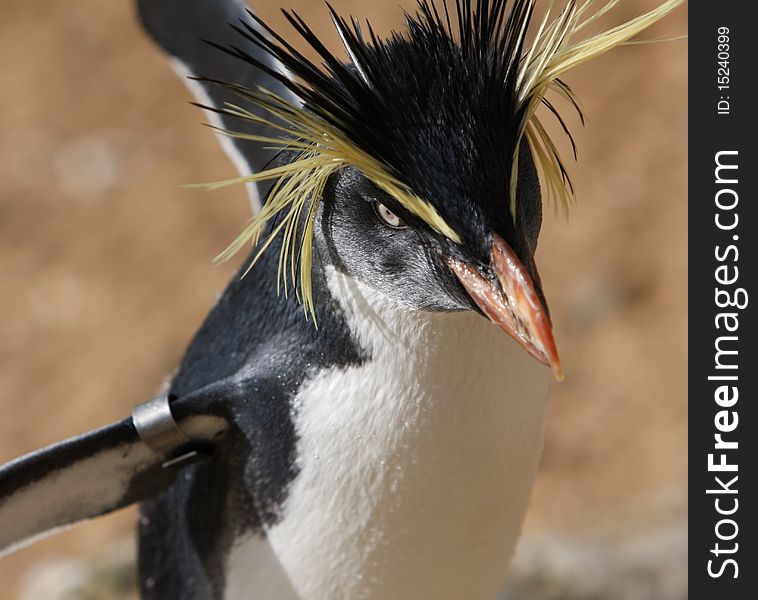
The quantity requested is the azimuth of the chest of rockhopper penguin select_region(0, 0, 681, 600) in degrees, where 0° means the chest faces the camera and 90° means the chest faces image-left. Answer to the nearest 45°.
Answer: approximately 315°
